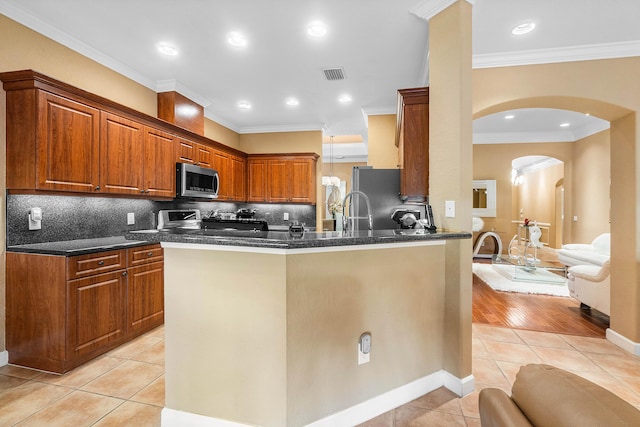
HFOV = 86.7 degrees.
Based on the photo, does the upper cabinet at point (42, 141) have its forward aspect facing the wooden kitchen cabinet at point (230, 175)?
no

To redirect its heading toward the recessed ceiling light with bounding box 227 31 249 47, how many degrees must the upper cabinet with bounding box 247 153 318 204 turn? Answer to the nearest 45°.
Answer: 0° — it already faces it

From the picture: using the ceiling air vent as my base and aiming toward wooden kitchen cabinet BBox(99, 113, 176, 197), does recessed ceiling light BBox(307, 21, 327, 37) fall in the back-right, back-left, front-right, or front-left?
front-left

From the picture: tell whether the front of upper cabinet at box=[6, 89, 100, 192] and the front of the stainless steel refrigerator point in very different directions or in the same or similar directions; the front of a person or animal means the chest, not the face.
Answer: very different directions

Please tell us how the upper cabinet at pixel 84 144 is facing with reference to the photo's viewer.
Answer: facing the viewer and to the right of the viewer

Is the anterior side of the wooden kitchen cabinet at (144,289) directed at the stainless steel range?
no

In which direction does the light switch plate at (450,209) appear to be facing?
toward the camera

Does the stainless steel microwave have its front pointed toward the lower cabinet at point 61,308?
no

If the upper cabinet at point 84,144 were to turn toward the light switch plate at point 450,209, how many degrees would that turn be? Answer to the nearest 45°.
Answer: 0° — it already faces it

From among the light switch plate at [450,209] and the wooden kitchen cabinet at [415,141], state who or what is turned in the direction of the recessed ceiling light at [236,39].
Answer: the wooden kitchen cabinet

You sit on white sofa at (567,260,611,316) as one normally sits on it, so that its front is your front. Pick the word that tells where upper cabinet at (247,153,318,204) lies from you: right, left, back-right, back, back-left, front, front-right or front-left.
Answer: front

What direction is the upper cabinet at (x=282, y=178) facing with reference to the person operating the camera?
facing the viewer

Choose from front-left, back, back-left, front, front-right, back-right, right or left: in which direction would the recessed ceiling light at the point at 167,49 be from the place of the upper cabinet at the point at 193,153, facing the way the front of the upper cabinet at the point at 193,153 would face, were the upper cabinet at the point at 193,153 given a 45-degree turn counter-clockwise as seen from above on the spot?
right

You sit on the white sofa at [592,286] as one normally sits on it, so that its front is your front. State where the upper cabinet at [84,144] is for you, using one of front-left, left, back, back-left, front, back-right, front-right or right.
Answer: front-left
